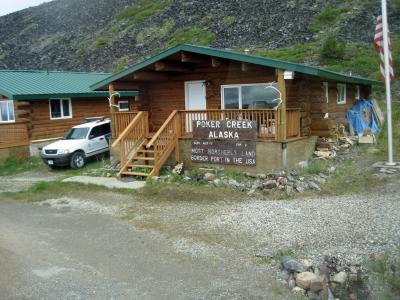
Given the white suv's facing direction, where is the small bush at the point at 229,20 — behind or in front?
behind

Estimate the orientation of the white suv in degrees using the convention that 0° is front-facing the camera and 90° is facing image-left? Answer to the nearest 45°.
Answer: approximately 45°

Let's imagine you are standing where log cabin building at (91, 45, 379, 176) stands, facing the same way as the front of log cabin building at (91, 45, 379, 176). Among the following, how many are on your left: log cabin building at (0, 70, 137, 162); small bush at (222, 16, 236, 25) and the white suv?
0

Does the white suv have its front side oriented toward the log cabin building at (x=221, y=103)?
no

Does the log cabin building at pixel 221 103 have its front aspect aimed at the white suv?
no

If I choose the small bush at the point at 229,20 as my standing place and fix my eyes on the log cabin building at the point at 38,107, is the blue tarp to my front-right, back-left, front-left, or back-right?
front-left

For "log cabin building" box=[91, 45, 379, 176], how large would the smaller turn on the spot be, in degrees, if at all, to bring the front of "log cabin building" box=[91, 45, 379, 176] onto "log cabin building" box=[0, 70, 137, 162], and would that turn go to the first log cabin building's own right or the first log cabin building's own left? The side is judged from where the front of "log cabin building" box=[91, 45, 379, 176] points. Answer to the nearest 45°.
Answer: approximately 90° to the first log cabin building's own right

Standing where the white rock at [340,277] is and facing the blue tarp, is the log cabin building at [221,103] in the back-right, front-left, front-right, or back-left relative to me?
front-left

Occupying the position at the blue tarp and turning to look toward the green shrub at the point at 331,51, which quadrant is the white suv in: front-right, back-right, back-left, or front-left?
back-left

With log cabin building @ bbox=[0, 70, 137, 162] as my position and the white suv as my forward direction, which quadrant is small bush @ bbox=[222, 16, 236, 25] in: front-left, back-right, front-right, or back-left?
back-left

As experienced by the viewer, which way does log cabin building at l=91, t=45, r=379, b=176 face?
facing the viewer and to the left of the viewer

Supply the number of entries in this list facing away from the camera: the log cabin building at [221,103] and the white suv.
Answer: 0

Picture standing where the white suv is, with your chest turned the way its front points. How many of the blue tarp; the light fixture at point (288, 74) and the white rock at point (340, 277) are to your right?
0

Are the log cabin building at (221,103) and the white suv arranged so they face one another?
no

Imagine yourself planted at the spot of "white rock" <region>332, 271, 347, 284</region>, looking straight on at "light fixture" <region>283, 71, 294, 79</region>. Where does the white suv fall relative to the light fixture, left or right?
left

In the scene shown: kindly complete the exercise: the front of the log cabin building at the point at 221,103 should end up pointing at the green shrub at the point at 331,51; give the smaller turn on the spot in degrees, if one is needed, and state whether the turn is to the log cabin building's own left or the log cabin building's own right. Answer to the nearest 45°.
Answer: approximately 180°

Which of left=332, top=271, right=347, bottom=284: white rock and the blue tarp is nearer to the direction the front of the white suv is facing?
the white rock
